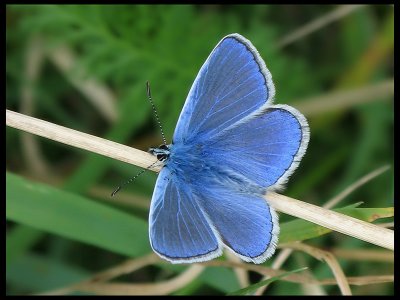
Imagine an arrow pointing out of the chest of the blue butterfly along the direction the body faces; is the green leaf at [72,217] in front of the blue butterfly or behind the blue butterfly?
in front

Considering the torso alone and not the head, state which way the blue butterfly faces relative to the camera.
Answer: to the viewer's left
